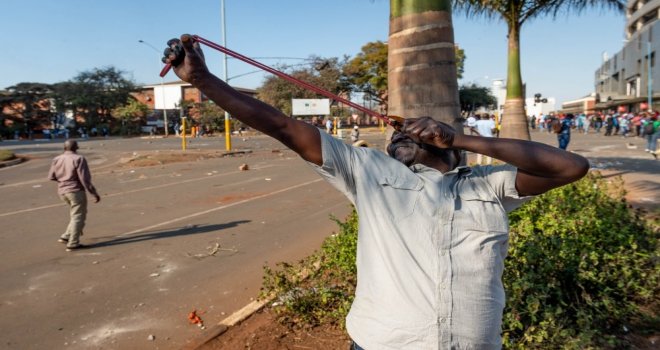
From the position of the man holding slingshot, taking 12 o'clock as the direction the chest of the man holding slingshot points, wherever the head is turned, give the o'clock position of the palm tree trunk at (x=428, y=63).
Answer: The palm tree trunk is roughly at 6 o'clock from the man holding slingshot.

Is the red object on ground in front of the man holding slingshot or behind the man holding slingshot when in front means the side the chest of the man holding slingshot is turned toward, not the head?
behind

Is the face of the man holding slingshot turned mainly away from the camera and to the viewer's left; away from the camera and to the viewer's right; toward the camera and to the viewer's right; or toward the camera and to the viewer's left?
toward the camera and to the viewer's left

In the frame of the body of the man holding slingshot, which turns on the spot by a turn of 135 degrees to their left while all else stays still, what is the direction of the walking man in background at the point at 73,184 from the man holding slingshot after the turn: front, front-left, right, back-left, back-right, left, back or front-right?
left

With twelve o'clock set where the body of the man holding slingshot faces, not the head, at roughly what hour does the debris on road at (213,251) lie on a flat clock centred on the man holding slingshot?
The debris on road is roughly at 5 o'clock from the man holding slingshot.

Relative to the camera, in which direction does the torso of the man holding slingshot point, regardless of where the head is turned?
toward the camera

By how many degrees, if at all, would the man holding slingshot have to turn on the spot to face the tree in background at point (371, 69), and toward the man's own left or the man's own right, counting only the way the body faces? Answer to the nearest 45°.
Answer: approximately 180°

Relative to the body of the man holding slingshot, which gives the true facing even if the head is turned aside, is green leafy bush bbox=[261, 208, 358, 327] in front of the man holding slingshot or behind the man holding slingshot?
behind
